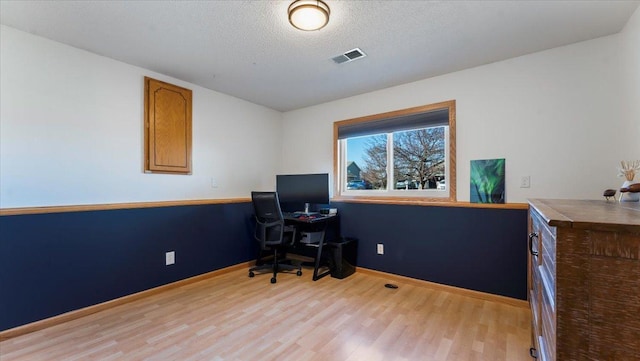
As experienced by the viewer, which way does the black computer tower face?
facing the viewer and to the left of the viewer

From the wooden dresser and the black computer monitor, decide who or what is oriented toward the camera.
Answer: the black computer monitor

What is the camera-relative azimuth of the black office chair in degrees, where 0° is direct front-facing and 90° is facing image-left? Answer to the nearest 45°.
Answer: approximately 225°

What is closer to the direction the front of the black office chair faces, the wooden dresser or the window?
the window

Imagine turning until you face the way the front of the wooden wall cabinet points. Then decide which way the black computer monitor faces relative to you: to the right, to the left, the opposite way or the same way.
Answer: to the right

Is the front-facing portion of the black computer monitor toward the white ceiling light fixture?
yes

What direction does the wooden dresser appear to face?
to the viewer's left

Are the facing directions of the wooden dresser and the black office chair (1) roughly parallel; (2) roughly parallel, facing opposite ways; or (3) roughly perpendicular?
roughly perpendicular

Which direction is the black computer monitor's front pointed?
toward the camera

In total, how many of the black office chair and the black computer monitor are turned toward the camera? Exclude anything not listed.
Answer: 1

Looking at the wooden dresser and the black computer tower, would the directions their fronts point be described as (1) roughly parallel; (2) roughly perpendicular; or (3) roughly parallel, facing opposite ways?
roughly perpendicular

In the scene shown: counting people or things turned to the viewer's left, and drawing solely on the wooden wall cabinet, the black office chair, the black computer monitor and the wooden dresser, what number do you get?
1
